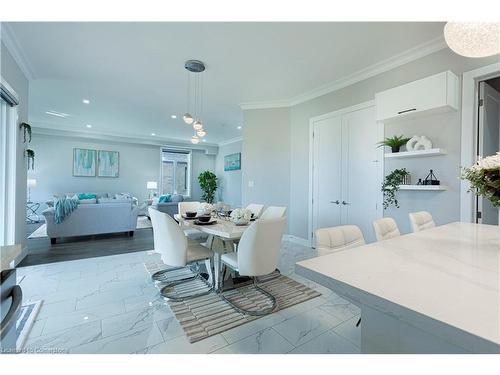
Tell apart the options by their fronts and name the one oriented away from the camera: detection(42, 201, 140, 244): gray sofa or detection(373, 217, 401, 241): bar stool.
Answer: the gray sofa

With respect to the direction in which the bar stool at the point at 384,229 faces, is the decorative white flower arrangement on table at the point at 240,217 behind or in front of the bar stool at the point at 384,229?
behind

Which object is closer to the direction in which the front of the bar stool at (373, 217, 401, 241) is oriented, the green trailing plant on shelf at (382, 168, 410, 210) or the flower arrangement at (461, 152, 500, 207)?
the flower arrangement

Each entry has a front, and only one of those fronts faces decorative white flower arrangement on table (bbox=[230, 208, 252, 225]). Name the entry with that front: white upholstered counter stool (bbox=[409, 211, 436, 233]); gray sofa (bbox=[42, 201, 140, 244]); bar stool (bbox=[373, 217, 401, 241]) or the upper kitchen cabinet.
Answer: the upper kitchen cabinet

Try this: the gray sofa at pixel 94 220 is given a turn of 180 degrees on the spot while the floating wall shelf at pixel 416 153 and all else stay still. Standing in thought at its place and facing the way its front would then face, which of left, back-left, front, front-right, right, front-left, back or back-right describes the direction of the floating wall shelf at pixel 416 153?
front-left

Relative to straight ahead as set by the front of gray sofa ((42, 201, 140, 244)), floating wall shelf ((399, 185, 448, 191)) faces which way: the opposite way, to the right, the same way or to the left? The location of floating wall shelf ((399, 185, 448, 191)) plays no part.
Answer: to the left

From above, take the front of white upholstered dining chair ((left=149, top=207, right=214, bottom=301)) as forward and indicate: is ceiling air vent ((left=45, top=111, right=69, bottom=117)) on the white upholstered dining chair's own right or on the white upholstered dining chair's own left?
on the white upholstered dining chair's own left

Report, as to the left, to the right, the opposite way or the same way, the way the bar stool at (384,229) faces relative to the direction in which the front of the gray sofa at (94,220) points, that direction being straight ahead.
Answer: the opposite way

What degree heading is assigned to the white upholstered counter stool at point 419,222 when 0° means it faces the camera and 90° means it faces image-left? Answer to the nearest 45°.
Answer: approximately 315°

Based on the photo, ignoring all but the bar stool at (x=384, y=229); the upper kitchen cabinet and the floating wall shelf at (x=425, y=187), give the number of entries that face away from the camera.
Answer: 0

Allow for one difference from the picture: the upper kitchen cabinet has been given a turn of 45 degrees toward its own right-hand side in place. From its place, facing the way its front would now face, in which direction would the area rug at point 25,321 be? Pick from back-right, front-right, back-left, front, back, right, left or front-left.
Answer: front-left

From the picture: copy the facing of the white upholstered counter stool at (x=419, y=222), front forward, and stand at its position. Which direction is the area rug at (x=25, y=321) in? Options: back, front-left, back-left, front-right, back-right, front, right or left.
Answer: right

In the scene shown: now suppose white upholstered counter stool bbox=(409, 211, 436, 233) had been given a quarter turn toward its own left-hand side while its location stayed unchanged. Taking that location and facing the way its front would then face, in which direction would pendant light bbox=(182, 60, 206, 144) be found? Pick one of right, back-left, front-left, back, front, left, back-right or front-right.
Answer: back-left

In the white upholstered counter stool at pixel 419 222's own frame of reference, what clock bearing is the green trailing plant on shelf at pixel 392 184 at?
The green trailing plant on shelf is roughly at 7 o'clock from the white upholstered counter stool.

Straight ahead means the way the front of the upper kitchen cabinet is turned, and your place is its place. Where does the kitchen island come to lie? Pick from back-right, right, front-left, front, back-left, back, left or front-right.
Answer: front-left

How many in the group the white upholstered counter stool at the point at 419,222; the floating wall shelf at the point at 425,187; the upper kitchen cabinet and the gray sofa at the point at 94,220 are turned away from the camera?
1

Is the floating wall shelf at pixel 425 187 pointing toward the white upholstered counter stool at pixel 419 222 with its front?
yes
